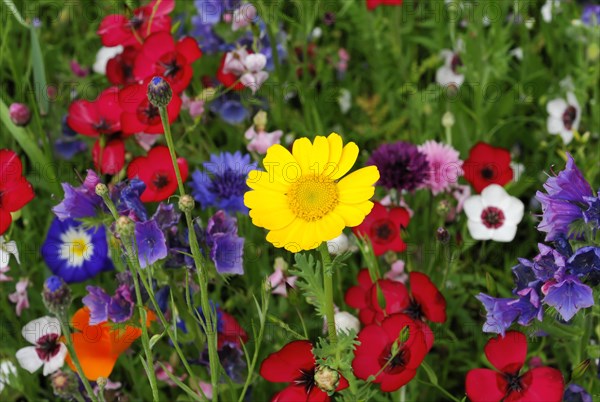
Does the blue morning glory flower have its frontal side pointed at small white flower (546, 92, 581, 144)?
no

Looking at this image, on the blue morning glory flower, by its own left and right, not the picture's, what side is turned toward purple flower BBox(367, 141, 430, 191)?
left

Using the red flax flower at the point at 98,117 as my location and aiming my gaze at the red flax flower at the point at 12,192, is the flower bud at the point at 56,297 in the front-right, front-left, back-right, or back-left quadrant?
front-left

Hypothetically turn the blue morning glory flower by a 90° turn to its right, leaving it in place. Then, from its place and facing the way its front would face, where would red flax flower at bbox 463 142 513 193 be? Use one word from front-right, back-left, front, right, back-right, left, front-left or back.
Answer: back

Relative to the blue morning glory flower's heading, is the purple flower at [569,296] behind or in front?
in front

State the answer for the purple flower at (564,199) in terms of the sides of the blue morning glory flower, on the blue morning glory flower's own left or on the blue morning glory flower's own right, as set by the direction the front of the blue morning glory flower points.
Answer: on the blue morning glory flower's own left

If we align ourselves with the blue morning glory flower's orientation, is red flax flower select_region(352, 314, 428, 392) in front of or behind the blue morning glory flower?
in front

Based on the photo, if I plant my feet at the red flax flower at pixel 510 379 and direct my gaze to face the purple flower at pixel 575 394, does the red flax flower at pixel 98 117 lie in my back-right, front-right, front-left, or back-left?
back-left

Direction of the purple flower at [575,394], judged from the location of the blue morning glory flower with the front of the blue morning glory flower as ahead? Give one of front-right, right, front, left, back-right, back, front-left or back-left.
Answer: front-left

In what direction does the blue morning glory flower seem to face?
toward the camera

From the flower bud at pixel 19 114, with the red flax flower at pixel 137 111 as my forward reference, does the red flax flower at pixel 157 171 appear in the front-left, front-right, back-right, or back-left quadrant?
front-right

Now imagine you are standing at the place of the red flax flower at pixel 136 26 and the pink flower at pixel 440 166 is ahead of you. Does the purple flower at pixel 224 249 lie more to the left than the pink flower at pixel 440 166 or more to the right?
right

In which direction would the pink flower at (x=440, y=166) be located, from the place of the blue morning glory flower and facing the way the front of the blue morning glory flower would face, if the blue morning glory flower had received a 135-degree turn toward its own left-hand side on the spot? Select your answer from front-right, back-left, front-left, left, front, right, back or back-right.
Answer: front-right

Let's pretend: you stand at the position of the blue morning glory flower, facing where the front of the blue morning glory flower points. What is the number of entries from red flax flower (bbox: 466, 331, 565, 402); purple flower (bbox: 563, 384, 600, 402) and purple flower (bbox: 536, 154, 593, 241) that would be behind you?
0

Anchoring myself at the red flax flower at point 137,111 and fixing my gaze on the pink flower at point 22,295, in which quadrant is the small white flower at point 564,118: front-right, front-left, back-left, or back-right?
back-left
